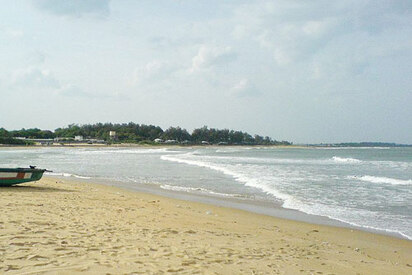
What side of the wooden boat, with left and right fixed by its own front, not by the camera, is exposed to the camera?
right
